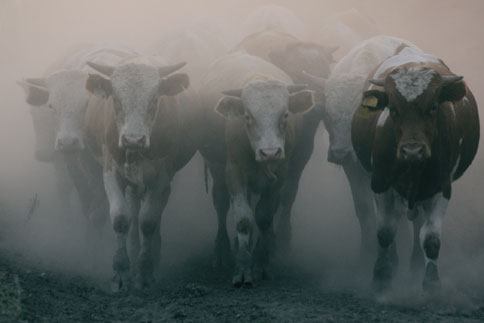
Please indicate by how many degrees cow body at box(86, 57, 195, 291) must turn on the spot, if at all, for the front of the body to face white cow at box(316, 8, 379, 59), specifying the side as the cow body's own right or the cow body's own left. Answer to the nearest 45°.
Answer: approximately 135° to the cow body's own left

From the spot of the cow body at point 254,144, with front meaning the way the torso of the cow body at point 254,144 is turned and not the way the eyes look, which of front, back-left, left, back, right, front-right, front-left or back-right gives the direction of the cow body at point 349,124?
back-left

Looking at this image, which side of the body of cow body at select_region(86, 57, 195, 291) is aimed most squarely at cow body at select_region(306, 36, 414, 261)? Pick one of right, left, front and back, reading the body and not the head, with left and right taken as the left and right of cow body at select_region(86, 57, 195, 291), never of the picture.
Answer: left

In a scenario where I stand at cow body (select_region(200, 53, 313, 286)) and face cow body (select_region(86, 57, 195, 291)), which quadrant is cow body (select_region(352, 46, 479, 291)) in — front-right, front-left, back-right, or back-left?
back-left

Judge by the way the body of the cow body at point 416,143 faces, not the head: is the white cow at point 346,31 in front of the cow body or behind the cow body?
behind

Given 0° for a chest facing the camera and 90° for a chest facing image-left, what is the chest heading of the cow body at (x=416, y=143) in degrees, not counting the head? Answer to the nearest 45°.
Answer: approximately 0°

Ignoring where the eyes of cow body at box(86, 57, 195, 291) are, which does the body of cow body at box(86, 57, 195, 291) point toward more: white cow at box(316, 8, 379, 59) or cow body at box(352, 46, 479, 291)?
the cow body
